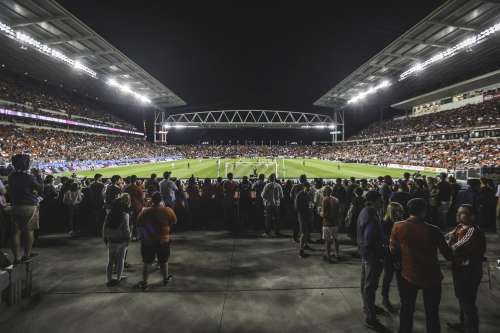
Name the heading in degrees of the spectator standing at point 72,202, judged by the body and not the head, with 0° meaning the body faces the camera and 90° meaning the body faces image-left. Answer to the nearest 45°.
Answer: approximately 180°

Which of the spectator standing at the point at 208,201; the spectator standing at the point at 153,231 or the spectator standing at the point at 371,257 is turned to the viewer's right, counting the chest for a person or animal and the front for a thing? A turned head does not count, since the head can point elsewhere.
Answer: the spectator standing at the point at 371,257

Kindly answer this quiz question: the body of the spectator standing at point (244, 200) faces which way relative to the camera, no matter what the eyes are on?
away from the camera

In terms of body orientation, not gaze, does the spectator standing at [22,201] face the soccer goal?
yes

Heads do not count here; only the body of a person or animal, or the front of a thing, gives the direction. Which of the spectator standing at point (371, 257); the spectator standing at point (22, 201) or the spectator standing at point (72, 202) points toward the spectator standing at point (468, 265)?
the spectator standing at point (371, 257)

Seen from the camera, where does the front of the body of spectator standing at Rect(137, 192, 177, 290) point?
away from the camera

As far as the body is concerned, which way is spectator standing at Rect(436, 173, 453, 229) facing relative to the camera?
away from the camera

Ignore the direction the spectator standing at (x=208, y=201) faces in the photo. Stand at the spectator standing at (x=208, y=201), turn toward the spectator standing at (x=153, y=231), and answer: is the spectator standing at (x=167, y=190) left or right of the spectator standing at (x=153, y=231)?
right

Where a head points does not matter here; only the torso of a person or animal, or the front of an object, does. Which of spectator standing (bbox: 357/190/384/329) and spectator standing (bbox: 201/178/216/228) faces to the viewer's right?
spectator standing (bbox: 357/190/384/329)

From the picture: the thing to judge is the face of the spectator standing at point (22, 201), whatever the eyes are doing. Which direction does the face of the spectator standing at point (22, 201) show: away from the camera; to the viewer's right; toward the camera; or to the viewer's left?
away from the camera

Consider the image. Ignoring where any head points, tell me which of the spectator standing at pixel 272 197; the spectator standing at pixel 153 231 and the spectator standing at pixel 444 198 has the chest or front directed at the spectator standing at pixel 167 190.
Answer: the spectator standing at pixel 153 231
